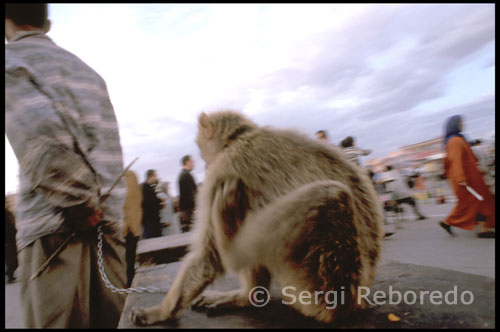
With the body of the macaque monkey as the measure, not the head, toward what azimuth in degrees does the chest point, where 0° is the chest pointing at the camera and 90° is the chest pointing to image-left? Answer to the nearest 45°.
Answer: approximately 90°

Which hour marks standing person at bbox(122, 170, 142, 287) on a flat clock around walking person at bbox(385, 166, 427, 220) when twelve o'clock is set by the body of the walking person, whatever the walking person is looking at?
The standing person is roughly at 10 o'clock from the walking person.

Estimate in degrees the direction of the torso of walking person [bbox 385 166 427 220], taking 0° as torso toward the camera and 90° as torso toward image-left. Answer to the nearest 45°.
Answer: approximately 90°

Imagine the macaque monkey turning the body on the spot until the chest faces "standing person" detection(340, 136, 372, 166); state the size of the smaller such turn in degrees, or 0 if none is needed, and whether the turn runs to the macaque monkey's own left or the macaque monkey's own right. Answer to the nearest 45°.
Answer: approximately 90° to the macaque monkey's own right

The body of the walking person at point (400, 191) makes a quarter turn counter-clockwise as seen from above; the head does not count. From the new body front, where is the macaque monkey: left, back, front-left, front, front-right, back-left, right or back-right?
back
